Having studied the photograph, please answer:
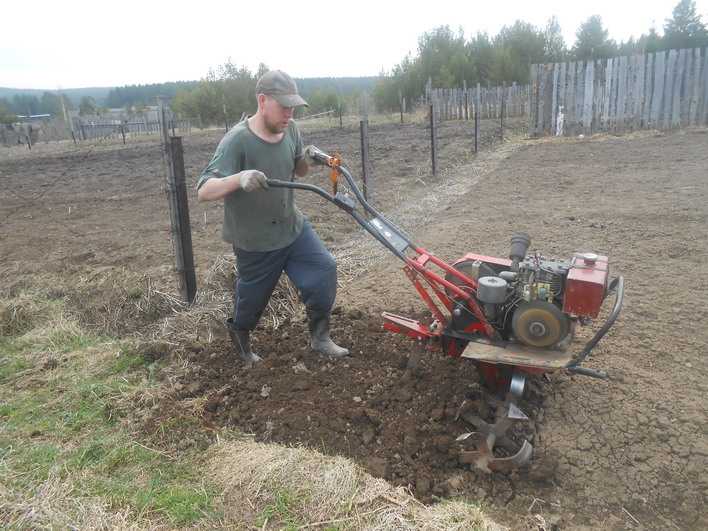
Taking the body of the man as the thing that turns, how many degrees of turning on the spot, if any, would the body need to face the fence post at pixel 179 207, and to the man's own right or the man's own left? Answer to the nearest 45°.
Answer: approximately 180°

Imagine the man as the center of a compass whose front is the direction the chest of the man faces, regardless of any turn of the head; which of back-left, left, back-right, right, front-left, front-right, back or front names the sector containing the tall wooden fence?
left

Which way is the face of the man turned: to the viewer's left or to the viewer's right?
to the viewer's right

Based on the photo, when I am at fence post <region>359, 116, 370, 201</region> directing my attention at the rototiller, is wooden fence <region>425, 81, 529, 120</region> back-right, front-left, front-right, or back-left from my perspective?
back-left

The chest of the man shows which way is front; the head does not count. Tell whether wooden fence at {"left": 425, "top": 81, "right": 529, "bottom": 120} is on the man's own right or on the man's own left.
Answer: on the man's own left

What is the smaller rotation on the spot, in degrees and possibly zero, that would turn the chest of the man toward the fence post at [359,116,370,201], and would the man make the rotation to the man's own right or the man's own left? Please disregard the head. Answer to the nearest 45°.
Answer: approximately 135° to the man's own left

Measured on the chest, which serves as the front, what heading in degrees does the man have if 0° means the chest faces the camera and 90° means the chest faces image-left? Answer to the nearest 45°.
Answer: approximately 315°

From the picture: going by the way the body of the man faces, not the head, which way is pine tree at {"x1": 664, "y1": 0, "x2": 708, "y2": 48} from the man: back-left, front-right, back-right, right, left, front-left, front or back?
left
